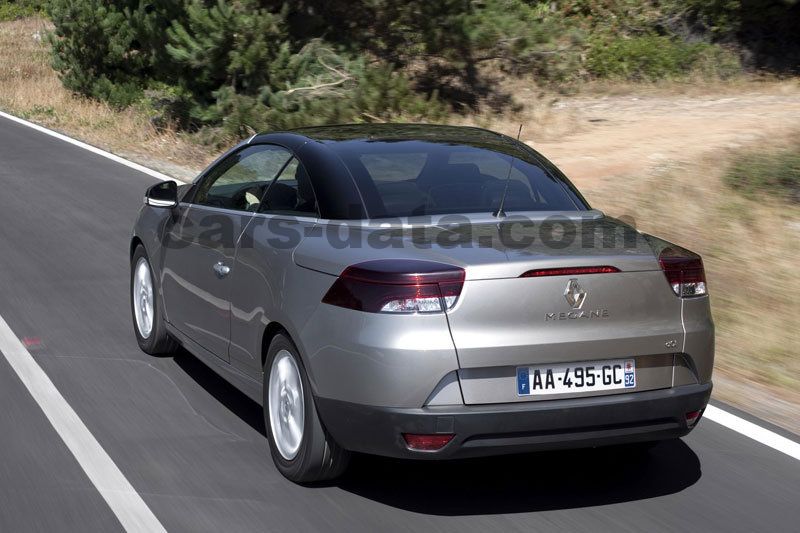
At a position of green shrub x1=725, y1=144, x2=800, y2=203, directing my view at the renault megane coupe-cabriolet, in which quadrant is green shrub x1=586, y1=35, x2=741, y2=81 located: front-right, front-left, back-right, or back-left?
back-right

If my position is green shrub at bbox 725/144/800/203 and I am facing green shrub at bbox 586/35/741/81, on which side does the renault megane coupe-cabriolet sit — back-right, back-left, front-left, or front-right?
back-left

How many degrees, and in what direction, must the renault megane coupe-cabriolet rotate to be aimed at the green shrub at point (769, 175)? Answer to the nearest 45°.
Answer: approximately 90° to its right

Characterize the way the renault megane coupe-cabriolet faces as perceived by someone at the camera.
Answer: facing away from the viewer and to the left of the viewer

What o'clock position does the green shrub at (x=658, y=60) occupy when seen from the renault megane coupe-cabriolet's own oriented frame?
The green shrub is roughly at 2 o'clock from the renault megane coupe-cabriolet.
